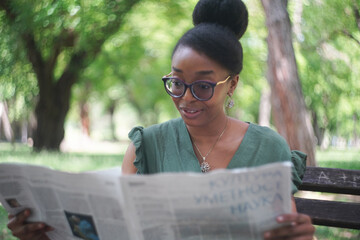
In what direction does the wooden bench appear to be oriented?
toward the camera

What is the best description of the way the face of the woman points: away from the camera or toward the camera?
toward the camera

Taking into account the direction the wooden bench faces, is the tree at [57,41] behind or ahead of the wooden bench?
behind
